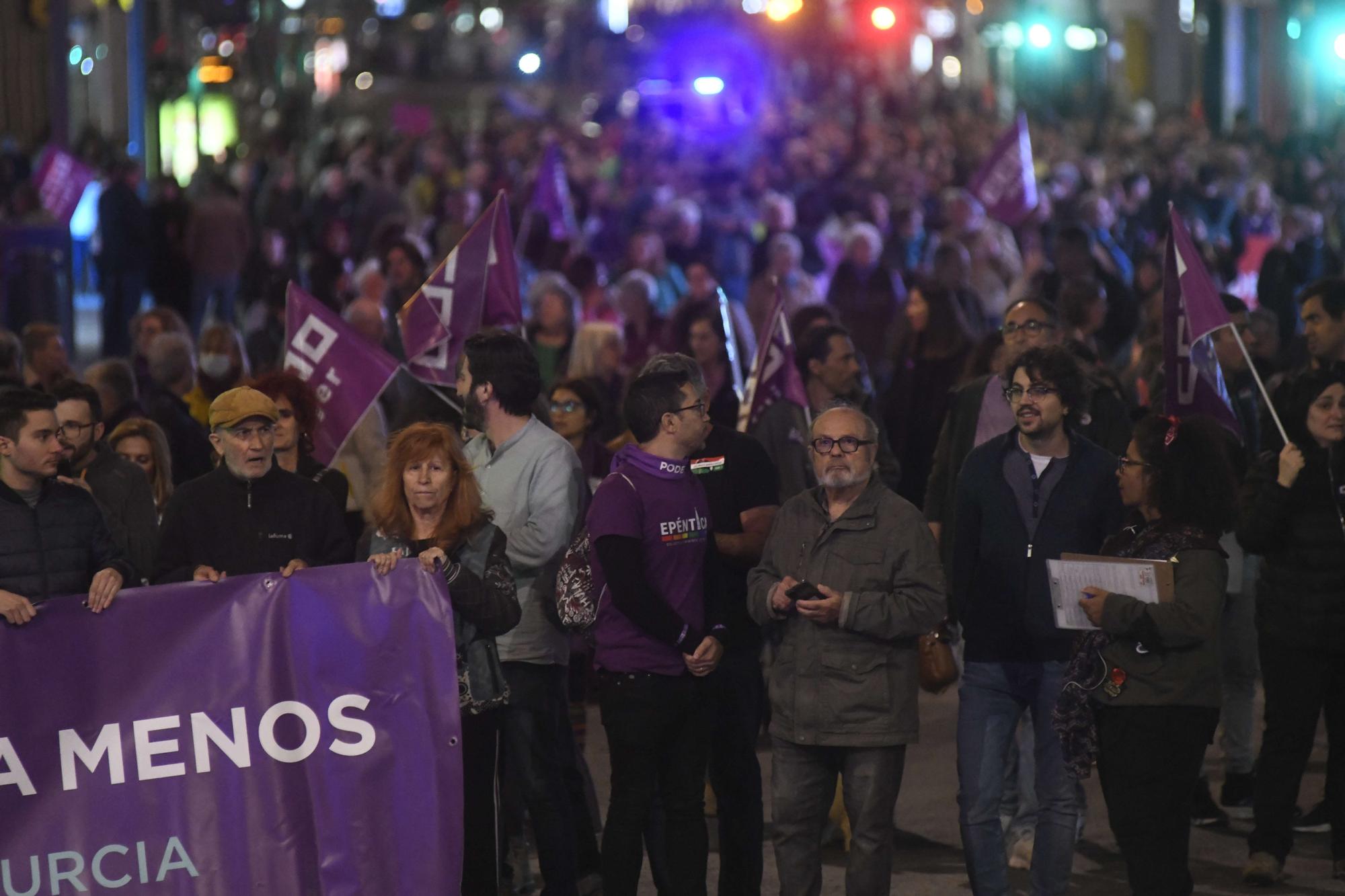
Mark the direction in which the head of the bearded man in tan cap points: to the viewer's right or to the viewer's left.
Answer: to the viewer's right

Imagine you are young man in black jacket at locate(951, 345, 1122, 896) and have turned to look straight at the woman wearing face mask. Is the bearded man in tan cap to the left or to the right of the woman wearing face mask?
left

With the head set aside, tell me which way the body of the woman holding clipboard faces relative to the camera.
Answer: to the viewer's left

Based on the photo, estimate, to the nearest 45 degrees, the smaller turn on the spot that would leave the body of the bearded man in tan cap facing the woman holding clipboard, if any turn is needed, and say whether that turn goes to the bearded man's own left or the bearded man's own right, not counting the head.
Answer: approximately 90° to the bearded man's own left

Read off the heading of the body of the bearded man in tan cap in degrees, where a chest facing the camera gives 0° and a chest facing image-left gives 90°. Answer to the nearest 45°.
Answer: approximately 0°

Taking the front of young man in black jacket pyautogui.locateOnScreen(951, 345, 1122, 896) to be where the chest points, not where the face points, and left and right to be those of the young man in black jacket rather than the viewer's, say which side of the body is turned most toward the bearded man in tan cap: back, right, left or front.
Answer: right

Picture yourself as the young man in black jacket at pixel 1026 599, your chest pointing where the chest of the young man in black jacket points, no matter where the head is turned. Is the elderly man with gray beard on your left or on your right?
on your right
